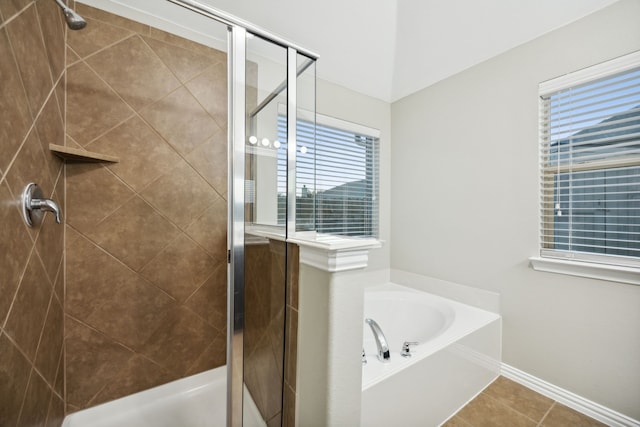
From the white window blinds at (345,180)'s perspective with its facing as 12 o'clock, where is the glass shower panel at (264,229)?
The glass shower panel is roughly at 2 o'clock from the white window blinds.

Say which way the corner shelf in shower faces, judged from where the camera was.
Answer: facing the viewer and to the right of the viewer

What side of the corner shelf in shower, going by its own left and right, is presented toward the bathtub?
front

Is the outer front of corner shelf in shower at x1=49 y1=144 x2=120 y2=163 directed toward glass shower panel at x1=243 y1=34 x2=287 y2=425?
yes

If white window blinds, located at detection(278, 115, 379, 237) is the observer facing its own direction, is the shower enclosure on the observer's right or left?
on its right

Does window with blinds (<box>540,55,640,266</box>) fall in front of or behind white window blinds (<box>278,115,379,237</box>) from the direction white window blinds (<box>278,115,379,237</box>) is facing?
in front

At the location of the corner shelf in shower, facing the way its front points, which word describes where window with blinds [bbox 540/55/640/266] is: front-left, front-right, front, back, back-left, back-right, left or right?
front

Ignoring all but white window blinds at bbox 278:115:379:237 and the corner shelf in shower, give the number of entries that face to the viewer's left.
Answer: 0
